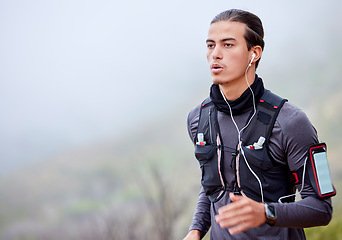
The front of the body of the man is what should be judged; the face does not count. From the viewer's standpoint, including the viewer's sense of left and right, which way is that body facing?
facing the viewer and to the left of the viewer

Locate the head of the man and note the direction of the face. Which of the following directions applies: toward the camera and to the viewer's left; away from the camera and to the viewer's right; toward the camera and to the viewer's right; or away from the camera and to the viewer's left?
toward the camera and to the viewer's left
